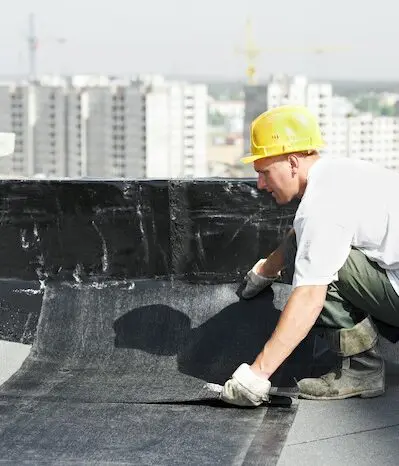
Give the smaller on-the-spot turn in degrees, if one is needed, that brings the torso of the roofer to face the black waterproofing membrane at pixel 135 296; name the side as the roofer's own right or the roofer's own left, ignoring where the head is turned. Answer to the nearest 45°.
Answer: approximately 45° to the roofer's own right

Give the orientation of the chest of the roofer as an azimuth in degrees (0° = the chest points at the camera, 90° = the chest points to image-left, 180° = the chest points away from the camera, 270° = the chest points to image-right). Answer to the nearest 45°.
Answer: approximately 90°
